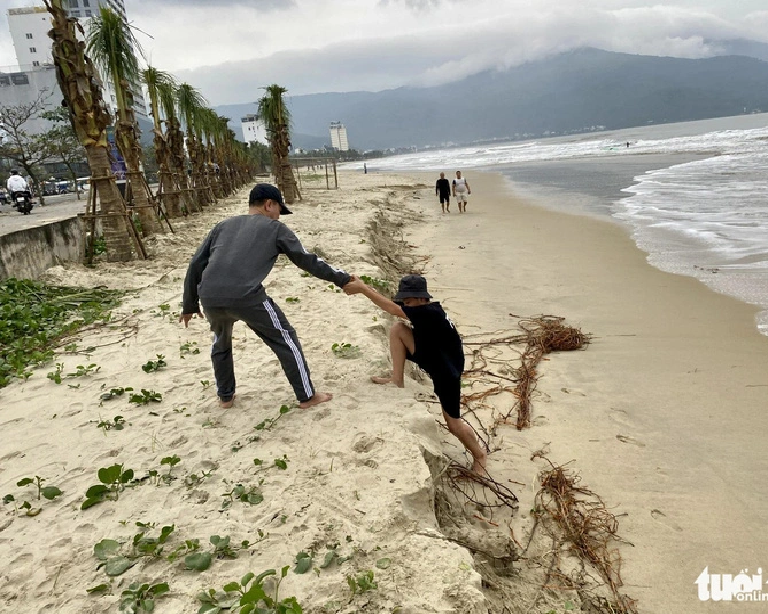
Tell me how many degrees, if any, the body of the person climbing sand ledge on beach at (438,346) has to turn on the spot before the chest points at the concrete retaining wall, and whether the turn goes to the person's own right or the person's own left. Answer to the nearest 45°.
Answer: approximately 45° to the person's own right

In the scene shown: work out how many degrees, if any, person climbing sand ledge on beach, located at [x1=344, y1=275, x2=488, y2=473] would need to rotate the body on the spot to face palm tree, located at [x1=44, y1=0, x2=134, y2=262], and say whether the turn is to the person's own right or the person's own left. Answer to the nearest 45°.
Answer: approximately 45° to the person's own right

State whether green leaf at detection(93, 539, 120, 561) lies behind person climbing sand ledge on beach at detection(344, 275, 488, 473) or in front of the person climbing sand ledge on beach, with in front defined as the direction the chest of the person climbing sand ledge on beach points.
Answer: in front

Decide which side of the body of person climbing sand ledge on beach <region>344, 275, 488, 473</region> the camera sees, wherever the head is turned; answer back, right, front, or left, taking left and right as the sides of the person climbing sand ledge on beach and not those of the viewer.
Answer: left

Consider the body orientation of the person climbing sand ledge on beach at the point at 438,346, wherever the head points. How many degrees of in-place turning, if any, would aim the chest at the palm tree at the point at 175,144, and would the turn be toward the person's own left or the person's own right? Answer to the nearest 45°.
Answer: approximately 45° to the person's own right

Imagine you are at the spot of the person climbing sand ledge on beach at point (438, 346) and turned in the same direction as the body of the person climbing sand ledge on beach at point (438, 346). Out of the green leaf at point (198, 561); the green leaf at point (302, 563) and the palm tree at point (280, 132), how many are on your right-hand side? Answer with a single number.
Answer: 1

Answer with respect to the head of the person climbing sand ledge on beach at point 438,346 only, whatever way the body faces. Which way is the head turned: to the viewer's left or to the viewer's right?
to the viewer's left

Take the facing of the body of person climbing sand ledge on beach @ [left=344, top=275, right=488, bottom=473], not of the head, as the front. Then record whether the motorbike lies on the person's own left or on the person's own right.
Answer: on the person's own right
